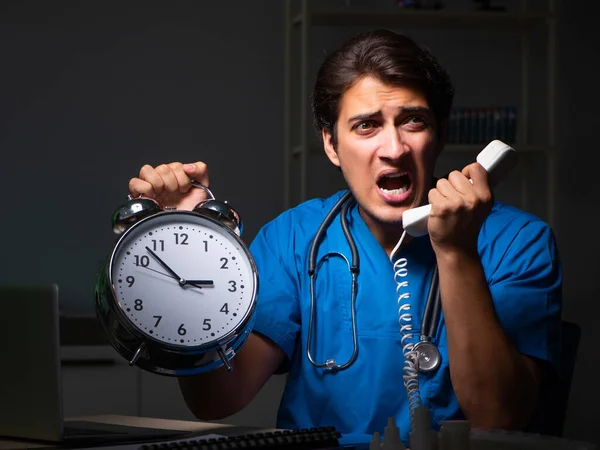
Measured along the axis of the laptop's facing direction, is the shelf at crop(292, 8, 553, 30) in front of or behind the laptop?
in front

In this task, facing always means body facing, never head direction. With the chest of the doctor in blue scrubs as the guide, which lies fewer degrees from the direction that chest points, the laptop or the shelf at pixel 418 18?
the laptop

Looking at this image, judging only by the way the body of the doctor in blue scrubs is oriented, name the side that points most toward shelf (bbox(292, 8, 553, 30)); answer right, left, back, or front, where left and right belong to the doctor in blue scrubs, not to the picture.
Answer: back

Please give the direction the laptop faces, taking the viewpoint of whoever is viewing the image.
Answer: facing away from the viewer and to the right of the viewer

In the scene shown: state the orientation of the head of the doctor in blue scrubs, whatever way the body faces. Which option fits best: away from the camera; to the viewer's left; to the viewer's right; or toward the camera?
toward the camera

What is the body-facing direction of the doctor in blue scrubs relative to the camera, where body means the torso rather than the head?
toward the camera

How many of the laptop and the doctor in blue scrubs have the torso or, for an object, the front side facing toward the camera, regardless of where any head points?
1

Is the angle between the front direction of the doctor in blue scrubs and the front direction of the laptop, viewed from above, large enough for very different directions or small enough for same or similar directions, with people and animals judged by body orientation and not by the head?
very different directions

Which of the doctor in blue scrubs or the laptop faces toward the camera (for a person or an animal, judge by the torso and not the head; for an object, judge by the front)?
the doctor in blue scrubs
